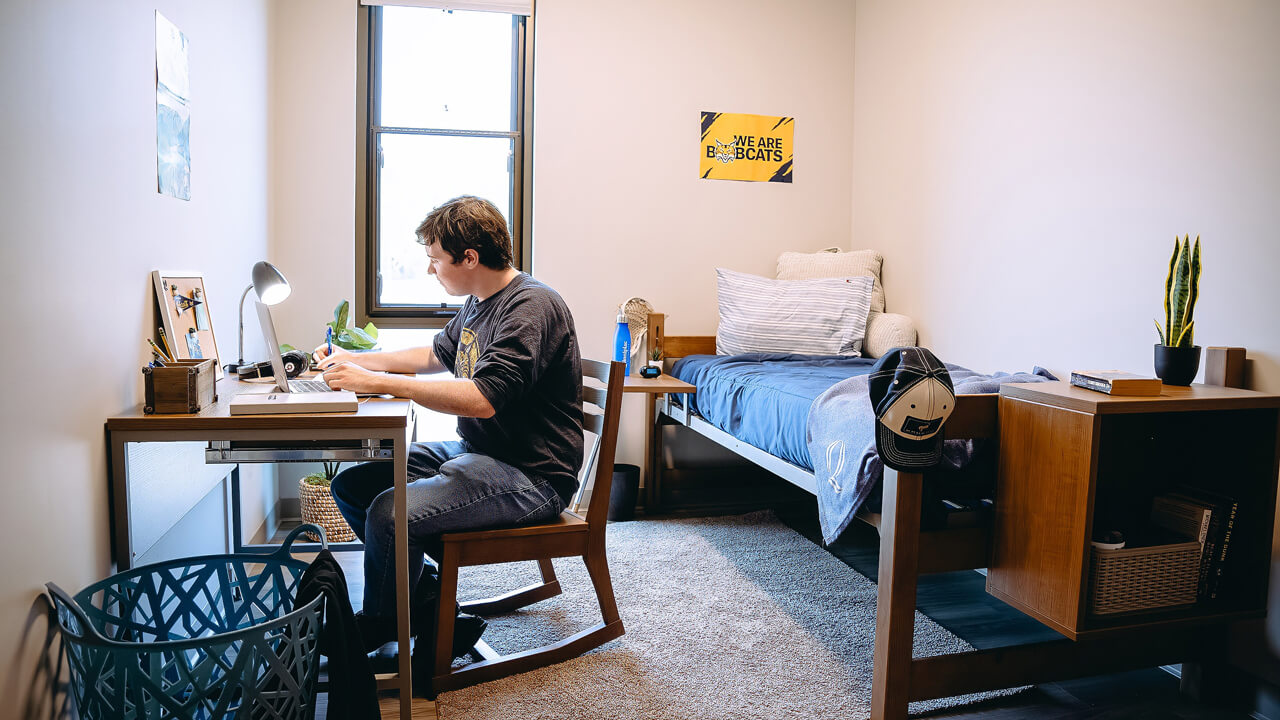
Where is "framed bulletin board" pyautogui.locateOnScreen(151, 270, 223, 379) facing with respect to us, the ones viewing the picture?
facing the viewer and to the right of the viewer

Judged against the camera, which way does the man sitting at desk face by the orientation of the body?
to the viewer's left

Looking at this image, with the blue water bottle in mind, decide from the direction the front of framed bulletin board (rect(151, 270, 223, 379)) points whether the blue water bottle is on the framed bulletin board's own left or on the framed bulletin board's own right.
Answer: on the framed bulletin board's own left

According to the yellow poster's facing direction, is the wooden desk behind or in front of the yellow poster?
in front

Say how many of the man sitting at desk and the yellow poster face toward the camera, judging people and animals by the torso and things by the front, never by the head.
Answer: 1

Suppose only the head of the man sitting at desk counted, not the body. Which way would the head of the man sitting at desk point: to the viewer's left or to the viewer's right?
to the viewer's left

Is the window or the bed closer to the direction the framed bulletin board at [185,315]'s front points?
the bed

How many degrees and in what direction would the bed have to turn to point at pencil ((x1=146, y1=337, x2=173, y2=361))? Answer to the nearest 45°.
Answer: approximately 135° to its right

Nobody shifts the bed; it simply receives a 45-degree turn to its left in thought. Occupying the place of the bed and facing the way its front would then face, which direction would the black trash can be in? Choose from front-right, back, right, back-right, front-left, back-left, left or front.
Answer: back-left

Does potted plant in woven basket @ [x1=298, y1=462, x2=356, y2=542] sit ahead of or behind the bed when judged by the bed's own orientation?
behind

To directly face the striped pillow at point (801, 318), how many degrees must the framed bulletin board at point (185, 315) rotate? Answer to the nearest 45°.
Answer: approximately 45° to its left

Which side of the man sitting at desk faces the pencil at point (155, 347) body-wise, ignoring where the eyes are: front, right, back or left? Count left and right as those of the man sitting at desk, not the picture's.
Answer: front

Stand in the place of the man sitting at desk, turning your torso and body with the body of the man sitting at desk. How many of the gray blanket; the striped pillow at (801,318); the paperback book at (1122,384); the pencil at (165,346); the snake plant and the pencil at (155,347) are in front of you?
2

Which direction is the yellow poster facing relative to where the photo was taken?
toward the camera

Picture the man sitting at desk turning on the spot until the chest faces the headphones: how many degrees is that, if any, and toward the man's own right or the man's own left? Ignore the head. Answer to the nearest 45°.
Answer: approximately 45° to the man's own right

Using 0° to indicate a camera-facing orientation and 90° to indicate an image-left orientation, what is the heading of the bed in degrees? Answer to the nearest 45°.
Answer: approximately 315°

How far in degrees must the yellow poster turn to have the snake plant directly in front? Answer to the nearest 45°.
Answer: approximately 45° to its left
